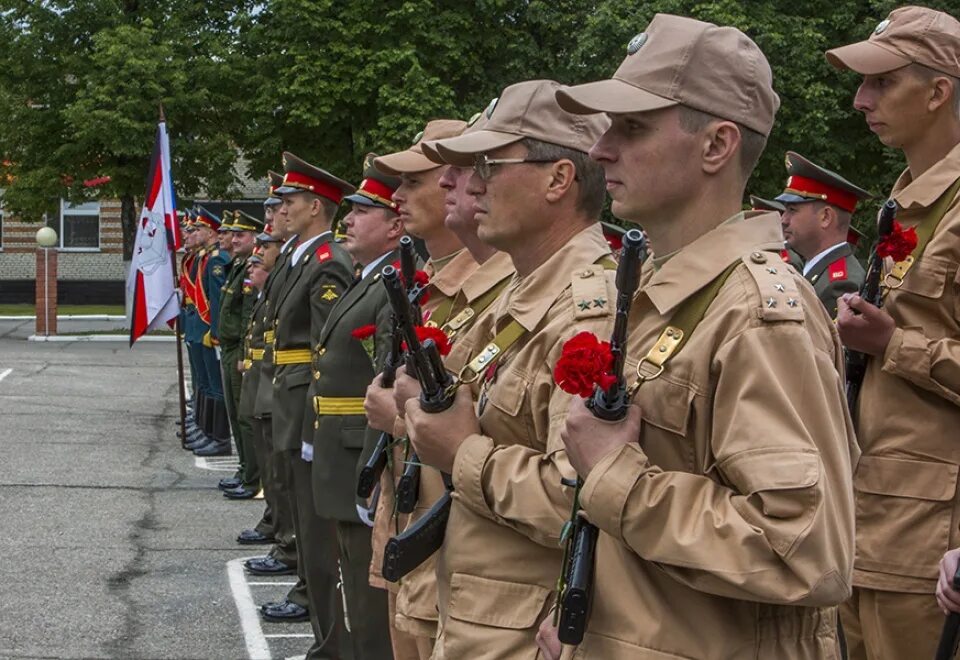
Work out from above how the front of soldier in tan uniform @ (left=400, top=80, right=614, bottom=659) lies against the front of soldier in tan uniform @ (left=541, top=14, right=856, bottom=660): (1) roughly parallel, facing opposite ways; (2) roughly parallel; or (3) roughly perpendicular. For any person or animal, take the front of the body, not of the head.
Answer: roughly parallel

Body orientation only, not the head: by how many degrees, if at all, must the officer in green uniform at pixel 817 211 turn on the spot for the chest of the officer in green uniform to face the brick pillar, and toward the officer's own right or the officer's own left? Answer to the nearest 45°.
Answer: approximately 45° to the officer's own right

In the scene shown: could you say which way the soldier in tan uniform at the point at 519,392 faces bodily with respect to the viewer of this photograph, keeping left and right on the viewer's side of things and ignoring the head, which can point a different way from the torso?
facing to the left of the viewer

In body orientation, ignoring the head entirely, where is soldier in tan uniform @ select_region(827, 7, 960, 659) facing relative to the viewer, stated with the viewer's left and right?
facing to the left of the viewer

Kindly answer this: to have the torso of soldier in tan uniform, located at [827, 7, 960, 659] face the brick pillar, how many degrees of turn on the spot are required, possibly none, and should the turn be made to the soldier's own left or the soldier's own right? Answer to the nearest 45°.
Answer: approximately 45° to the soldier's own right

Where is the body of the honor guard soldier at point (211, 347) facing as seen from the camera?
to the viewer's left

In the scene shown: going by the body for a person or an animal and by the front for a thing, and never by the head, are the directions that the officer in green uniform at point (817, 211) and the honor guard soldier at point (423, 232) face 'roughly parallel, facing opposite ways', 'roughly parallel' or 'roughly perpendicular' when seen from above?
roughly parallel

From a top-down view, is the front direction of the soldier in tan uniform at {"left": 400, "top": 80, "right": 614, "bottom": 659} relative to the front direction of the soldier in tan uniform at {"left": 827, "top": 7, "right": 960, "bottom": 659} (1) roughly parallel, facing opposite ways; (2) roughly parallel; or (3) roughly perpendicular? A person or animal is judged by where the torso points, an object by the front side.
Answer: roughly parallel

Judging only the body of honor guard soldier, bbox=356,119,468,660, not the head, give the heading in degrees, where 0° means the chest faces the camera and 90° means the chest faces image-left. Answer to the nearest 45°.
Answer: approximately 90°

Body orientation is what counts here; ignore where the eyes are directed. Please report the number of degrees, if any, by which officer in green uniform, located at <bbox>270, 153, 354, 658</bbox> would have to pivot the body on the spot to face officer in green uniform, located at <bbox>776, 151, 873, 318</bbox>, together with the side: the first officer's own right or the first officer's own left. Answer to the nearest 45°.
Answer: approximately 180°

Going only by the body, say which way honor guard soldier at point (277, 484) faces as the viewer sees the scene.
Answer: to the viewer's left

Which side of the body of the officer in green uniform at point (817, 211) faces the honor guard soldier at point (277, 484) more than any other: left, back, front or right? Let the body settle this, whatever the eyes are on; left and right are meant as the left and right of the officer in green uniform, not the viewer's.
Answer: front

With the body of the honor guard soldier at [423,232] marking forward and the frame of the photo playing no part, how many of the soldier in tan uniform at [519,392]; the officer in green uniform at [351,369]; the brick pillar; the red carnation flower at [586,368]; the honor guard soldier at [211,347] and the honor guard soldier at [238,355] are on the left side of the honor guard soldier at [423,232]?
2

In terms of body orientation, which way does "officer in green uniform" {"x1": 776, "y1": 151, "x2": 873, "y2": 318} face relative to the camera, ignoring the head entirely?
to the viewer's left

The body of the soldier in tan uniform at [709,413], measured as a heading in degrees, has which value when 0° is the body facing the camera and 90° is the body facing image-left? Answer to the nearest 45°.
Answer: approximately 90°

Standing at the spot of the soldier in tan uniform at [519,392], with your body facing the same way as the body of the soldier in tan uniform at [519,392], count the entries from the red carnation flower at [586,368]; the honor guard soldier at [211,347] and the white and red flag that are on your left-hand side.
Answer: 1

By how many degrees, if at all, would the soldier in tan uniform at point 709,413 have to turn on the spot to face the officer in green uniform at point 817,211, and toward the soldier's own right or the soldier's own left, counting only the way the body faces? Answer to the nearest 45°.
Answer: approximately 90° to the soldier's own right
